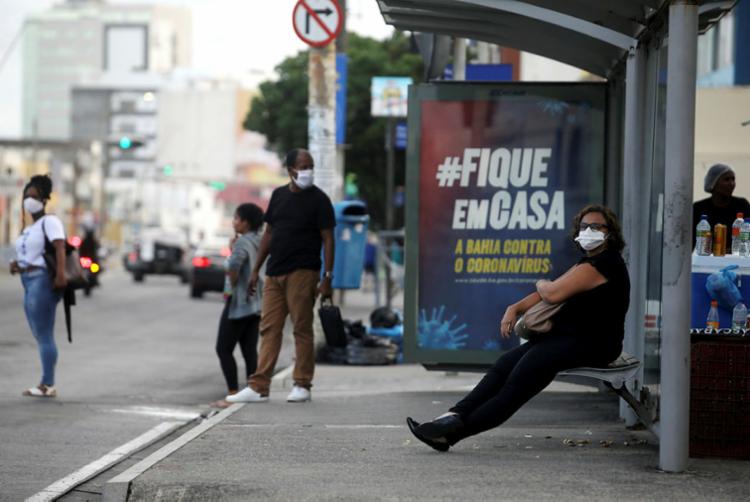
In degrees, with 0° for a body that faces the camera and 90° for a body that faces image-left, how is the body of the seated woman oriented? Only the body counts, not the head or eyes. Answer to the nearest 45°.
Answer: approximately 90°

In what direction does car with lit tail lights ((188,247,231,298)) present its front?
away from the camera

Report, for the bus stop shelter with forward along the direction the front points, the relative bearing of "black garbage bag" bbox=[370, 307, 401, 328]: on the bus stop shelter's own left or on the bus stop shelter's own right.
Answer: on the bus stop shelter's own right

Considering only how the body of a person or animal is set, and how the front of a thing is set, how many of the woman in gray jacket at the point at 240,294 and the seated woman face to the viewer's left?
2

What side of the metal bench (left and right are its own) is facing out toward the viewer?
left

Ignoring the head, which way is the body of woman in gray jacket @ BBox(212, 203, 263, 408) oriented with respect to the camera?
to the viewer's left

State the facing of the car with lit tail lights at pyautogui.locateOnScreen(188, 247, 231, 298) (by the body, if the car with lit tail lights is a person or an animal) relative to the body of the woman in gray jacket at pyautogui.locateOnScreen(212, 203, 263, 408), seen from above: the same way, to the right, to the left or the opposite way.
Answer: to the right
